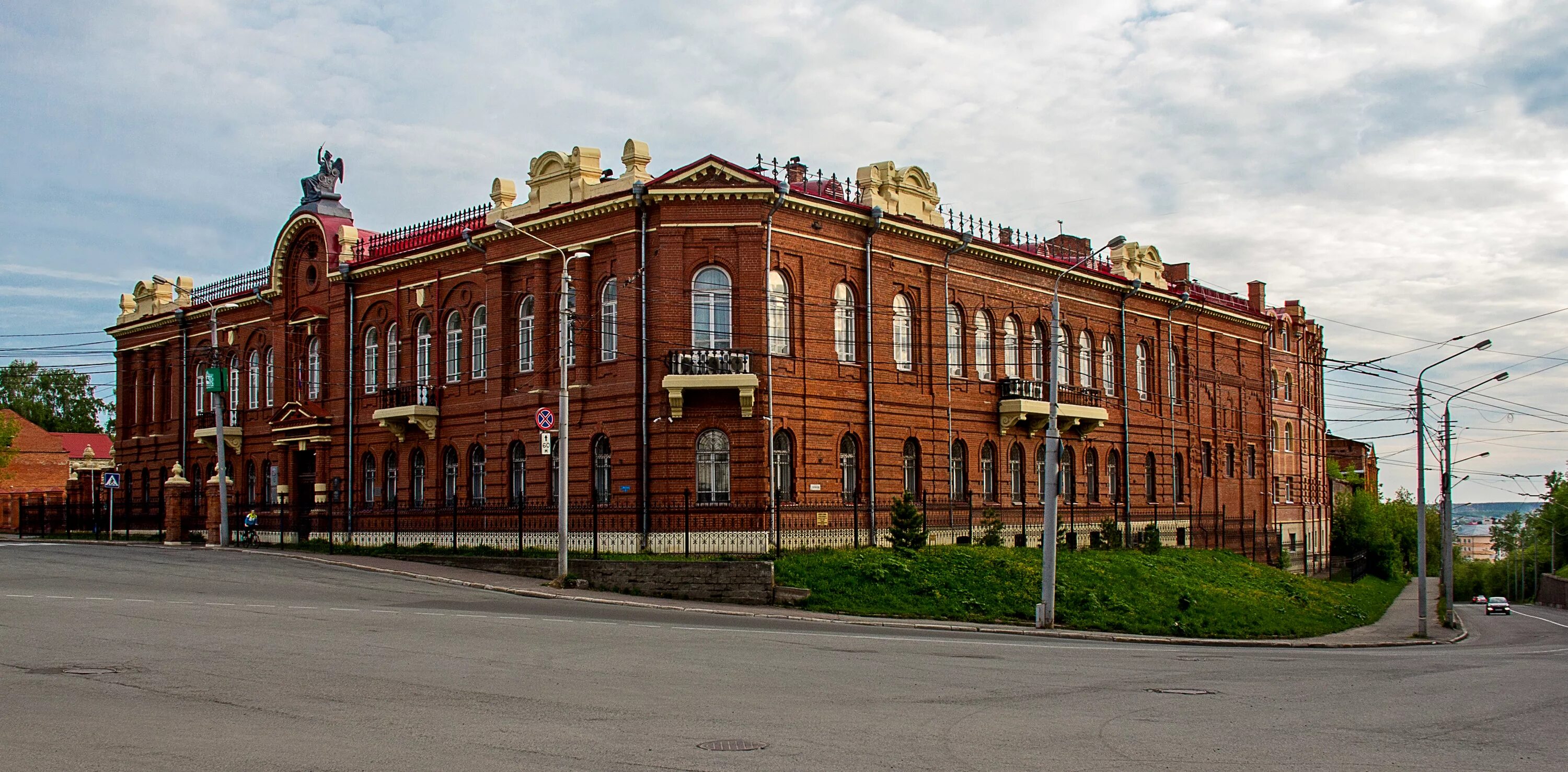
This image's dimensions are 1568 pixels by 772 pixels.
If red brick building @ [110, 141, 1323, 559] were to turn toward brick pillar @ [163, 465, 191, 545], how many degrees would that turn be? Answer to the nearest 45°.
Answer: approximately 90° to its right

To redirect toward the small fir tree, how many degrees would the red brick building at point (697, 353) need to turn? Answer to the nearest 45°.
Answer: approximately 90° to its left

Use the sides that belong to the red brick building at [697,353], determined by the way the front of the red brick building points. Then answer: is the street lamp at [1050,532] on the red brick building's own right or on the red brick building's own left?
on the red brick building's own left

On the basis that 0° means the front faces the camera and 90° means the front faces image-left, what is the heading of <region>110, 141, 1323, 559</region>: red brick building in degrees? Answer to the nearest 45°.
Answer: approximately 45°
